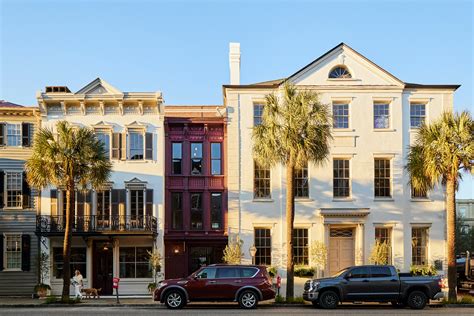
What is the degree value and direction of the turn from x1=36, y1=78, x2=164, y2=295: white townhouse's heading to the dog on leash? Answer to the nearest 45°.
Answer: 0° — it already faces it

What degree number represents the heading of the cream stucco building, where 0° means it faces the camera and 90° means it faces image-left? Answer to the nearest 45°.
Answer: approximately 0°

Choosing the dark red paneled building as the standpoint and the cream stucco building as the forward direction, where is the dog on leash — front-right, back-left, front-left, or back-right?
back-right

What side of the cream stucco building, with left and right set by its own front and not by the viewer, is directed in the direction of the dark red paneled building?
right

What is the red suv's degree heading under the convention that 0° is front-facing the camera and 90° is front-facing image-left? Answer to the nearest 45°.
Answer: approximately 90°

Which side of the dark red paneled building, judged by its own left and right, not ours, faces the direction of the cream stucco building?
left

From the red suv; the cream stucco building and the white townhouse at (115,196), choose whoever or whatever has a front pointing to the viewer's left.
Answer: the red suv

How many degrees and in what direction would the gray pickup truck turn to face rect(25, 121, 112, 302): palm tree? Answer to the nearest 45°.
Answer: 0° — it already faces it

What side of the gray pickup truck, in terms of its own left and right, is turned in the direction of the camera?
left
